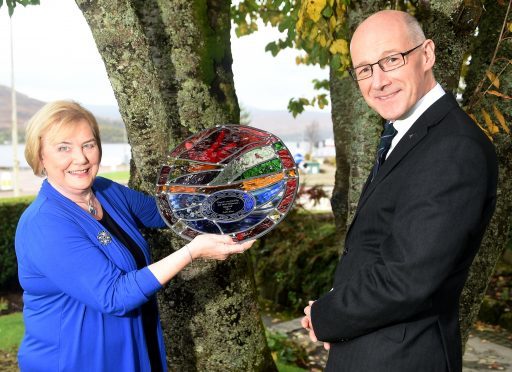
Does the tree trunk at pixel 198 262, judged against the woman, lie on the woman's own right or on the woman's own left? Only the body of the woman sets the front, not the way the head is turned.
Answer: on the woman's own left

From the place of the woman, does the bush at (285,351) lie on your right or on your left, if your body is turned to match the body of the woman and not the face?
on your left

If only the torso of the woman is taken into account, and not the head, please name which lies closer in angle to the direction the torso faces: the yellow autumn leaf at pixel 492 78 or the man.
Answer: the man

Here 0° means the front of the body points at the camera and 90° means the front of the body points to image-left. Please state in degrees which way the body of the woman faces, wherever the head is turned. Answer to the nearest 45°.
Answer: approximately 315°

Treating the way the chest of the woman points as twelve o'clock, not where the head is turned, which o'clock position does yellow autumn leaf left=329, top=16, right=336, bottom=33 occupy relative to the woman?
The yellow autumn leaf is roughly at 9 o'clock from the woman.

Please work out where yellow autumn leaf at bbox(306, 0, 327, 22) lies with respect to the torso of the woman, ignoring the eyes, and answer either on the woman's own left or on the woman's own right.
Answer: on the woman's own left

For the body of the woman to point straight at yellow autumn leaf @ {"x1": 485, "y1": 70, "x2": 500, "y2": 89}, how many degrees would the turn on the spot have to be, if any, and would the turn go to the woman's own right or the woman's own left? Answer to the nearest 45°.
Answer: approximately 45° to the woman's own left

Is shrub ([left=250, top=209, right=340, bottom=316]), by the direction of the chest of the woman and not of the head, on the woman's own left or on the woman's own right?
on the woman's own left
